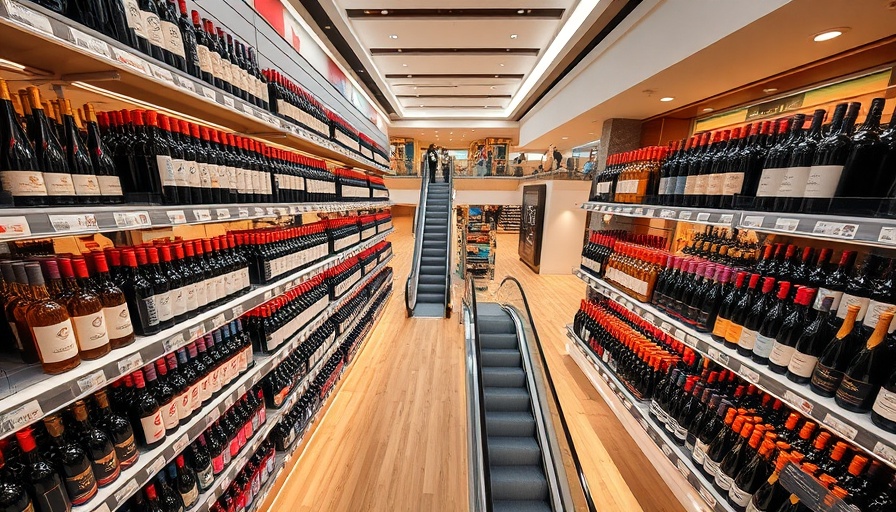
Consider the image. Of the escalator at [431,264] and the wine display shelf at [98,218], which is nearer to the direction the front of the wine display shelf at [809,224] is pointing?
the wine display shelf at [98,218]

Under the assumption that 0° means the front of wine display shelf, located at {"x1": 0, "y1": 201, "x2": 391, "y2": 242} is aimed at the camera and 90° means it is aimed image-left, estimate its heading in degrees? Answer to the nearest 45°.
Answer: approximately 315°

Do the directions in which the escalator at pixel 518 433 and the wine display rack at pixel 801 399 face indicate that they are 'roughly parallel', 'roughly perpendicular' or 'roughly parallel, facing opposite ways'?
roughly perpendicular

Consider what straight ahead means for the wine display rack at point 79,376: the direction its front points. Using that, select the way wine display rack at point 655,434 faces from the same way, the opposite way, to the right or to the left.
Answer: the opposite way

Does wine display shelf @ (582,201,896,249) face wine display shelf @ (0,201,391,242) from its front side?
yes
